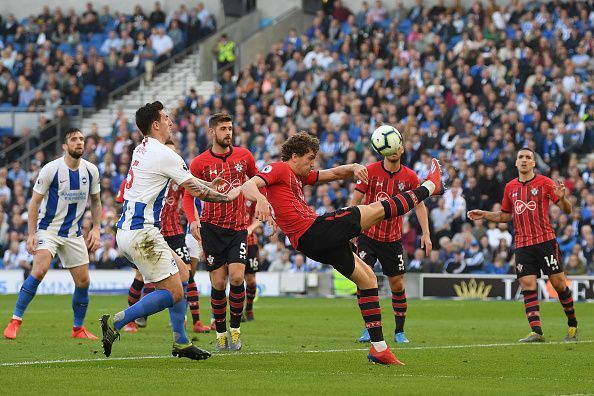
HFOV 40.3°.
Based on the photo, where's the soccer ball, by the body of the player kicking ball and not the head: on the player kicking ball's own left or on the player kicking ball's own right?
on the player kicking ball's own left

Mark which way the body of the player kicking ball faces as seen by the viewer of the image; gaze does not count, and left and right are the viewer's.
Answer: facing to the right of the viewer

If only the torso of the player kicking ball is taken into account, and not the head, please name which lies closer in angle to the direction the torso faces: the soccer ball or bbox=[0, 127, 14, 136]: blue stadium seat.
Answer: the soccer ball

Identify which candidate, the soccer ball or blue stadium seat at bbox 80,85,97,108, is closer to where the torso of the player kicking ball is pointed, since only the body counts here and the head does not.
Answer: the soccer ball
